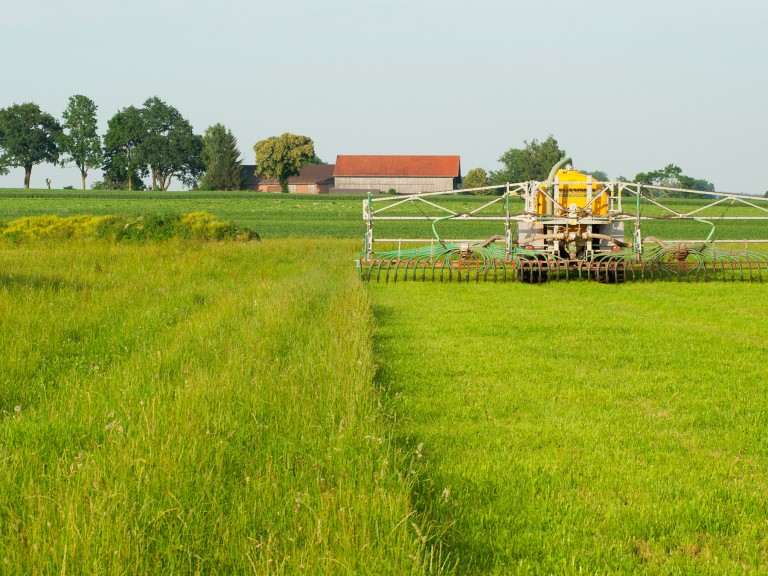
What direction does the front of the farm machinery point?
away from the camera
